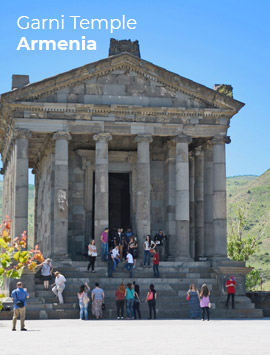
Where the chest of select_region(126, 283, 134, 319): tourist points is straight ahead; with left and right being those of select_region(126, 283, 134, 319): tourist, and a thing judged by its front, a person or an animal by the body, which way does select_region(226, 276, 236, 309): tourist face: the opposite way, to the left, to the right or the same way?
the opposite way

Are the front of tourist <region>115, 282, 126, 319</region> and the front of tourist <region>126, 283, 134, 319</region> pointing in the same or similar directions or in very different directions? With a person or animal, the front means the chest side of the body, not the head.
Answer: same or similar directions

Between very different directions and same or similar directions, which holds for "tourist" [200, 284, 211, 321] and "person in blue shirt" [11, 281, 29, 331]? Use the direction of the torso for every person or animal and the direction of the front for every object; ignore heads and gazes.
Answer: same or similar directions

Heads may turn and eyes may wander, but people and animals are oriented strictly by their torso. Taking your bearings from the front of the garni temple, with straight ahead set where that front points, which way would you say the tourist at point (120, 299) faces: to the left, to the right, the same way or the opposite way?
the opposite way

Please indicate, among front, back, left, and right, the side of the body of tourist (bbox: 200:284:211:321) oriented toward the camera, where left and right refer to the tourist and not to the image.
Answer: back

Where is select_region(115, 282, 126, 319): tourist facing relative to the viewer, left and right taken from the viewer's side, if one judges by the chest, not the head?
facing away from the viewer

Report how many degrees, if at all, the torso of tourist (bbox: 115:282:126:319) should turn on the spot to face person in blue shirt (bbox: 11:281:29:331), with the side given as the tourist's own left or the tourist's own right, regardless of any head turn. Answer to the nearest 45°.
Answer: approximately 135° to the tourist's own left

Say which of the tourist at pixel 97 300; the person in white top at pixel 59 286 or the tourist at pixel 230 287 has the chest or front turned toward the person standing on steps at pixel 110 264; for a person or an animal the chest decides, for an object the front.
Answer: the tourist at pixel 97 300

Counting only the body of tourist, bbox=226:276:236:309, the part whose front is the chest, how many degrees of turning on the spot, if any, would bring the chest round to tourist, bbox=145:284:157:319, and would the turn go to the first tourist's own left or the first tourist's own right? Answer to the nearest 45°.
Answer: approximately 45° to the first tourist's own right

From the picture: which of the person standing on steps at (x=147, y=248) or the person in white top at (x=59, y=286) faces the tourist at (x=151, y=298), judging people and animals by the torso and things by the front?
the person standing on steps

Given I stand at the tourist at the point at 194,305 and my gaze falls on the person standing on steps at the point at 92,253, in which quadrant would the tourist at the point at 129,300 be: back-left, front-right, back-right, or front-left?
front-left
